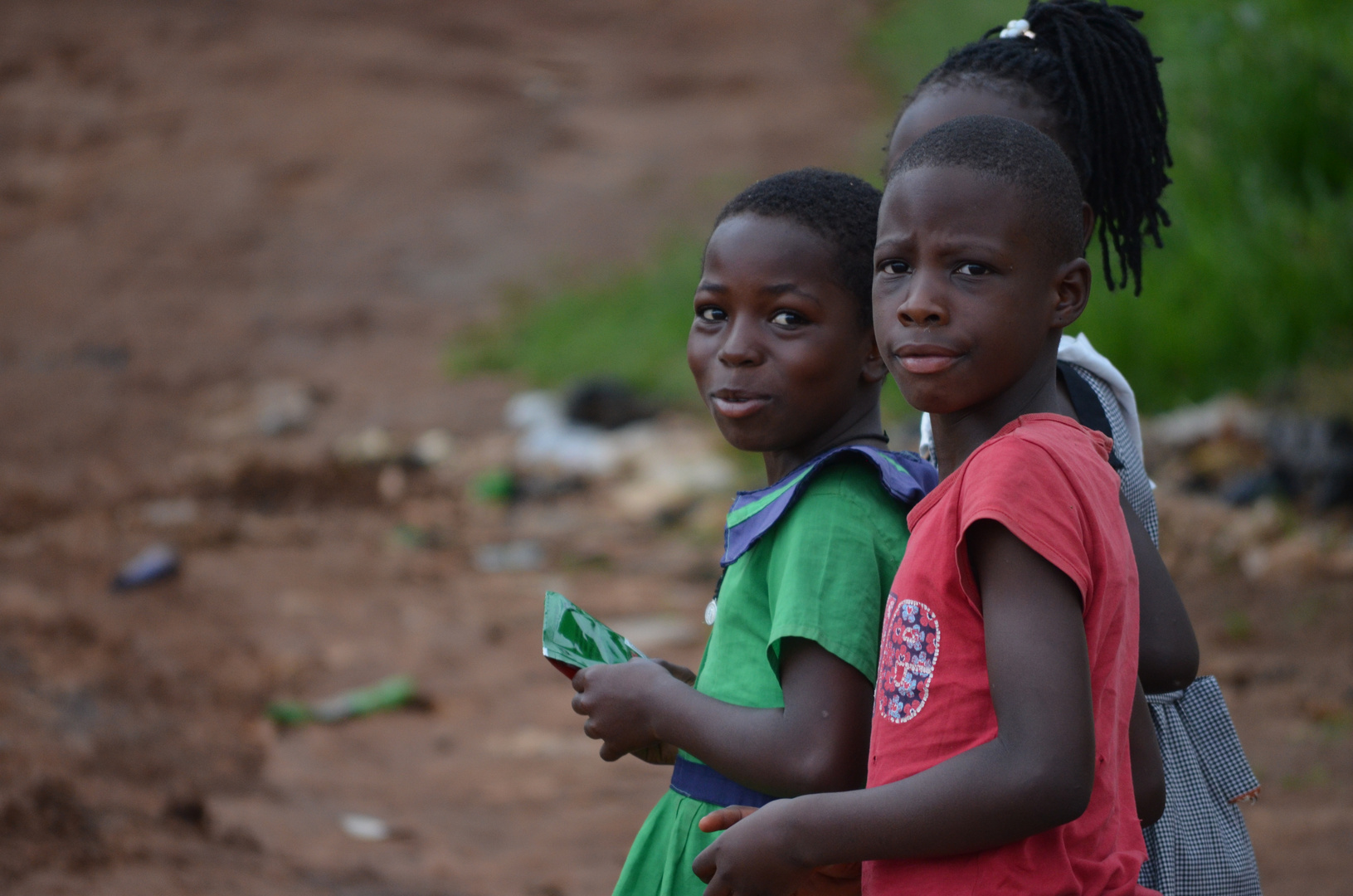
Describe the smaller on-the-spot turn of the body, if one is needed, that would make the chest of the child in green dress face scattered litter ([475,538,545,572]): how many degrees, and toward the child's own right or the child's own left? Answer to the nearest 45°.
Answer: approximately 90° to the child's own right

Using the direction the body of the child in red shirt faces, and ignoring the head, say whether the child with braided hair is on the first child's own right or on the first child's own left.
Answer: on the first child's own right

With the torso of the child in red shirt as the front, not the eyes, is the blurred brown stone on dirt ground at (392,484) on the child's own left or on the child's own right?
on the child's own right

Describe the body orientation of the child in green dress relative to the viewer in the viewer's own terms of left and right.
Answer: facing to the left of the viewer

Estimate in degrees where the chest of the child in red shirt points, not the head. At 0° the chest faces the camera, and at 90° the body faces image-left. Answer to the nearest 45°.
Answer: approximately 90°

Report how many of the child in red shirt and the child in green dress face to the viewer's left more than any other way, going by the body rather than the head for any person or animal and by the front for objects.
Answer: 2

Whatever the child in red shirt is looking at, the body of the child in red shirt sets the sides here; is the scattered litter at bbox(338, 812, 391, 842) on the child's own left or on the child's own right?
on the child's own right

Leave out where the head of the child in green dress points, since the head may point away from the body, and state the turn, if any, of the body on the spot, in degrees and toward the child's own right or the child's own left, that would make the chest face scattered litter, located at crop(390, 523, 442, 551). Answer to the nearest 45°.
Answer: approximately 90° to the child's own right
